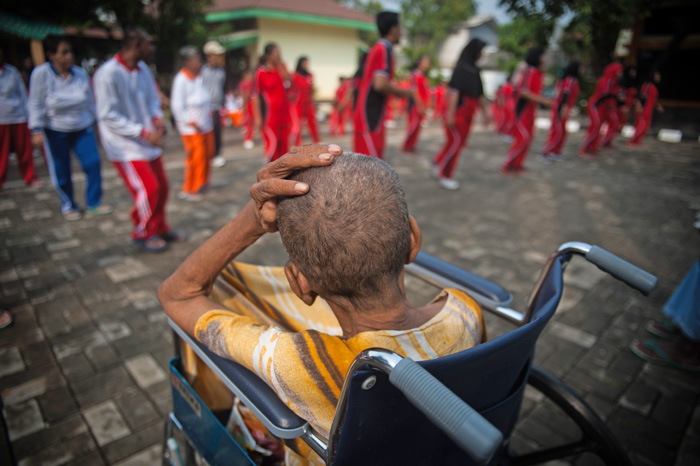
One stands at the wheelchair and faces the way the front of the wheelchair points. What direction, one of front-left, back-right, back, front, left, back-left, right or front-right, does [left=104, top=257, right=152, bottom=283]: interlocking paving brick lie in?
front

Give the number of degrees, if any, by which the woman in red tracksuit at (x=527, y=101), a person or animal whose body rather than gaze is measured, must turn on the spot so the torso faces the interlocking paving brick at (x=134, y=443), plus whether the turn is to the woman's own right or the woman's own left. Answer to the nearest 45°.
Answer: approximately 90° to the woman's own right

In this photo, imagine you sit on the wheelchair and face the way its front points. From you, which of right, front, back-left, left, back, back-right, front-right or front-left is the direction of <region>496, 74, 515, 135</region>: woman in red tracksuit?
front-right

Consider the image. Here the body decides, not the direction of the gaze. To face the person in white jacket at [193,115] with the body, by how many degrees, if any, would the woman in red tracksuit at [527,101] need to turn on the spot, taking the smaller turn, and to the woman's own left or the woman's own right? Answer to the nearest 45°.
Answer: approximately 135° to the woman's own right

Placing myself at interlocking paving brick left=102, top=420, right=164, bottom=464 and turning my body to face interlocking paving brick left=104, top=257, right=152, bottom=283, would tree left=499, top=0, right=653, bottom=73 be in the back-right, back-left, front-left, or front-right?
front-right

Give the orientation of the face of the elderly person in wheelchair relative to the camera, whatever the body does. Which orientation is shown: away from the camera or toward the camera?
away from the camera

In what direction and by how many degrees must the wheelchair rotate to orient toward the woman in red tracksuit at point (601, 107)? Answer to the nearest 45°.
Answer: approximately 45° to its right
